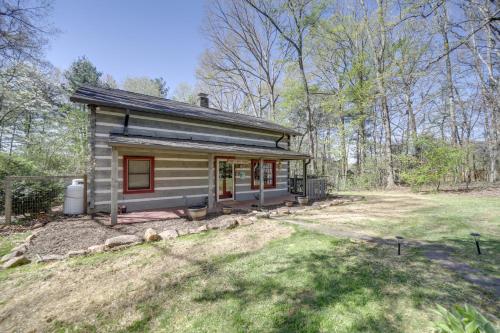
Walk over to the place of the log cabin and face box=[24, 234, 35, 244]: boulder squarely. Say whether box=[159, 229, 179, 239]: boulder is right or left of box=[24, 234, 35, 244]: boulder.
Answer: left

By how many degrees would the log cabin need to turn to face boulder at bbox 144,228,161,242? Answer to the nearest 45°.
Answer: approximately 45° to its right

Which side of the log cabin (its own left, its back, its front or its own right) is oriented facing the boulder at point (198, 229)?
front

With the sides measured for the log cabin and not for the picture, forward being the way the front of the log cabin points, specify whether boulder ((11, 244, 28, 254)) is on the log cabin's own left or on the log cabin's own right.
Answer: on the log cabin's own right

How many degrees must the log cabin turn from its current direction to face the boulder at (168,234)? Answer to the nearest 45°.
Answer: approximately 45° to its right

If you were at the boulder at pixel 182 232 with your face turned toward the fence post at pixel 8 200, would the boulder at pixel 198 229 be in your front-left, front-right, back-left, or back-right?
back-right

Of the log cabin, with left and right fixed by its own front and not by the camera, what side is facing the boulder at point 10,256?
right

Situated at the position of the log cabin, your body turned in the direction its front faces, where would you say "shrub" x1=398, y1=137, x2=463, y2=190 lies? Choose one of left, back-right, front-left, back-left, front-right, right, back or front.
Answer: front-left

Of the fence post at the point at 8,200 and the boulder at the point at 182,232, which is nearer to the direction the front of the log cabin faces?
the boulder

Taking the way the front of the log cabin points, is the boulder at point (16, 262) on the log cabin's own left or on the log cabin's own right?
on the log cabin's own right

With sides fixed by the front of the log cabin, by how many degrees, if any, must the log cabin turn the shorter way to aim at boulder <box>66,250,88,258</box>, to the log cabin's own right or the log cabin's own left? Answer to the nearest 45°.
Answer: approximately 45° to the log cabin's own right

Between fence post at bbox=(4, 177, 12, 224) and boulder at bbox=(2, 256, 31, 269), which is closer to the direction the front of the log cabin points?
the boulder

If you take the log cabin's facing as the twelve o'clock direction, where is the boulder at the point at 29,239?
The boulder is roughly at 3 o'clock from the log cabin.
